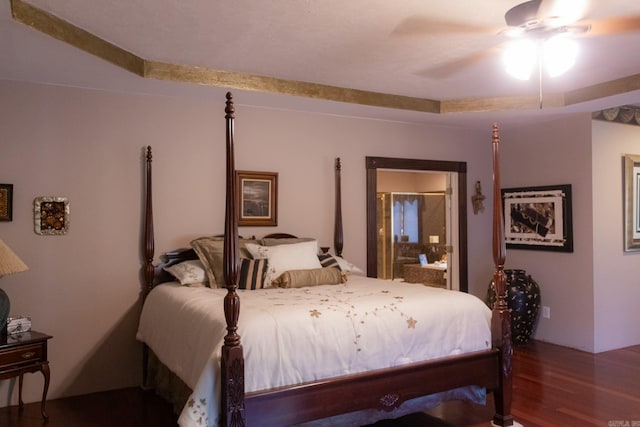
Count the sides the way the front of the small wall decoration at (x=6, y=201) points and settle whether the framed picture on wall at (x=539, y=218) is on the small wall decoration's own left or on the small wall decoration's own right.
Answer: on the small wall decoration's own left

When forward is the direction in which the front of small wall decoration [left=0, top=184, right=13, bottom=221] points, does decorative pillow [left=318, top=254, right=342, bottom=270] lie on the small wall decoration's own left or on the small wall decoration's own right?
on the small wall decoration's own left

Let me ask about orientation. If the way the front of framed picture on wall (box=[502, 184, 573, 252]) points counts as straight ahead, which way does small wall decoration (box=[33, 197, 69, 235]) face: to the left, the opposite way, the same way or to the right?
to the left

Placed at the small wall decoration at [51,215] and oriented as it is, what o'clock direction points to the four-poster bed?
The four-poster bed is roughly at 11 o'clock from the small wall decoration.

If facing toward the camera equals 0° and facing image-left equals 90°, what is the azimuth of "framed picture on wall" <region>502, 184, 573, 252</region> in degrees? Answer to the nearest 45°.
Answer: approximately 45°

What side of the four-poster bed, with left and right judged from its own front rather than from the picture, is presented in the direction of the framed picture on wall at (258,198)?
back

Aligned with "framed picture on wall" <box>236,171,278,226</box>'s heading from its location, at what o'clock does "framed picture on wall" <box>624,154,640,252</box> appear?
"framed picture on wall" <box>624,154,640,252</box> is roughly at 9 o'clock from "framed picture on wall" <box>236,171,278,226</box>.

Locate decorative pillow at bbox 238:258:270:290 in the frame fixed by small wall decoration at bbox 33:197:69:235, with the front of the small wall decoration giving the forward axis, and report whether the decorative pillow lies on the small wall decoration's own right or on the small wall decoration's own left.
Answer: on the small wall decoration's own left

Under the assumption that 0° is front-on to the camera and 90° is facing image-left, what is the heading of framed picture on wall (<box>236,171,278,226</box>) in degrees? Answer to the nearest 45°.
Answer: approximately 0°
